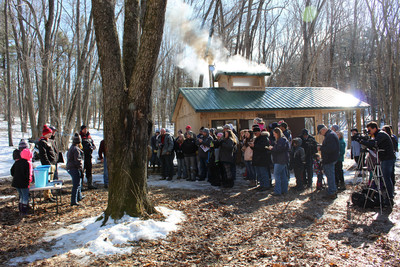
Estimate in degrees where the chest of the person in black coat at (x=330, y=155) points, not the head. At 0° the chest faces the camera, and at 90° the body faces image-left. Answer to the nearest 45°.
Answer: approximately 90°

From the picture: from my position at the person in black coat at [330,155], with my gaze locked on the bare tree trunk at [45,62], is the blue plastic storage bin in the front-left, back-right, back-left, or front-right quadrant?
front-left

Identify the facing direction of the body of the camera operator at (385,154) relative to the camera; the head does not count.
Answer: to the viewer's left

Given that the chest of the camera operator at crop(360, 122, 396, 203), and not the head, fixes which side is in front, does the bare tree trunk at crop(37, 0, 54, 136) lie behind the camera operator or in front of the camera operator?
in front

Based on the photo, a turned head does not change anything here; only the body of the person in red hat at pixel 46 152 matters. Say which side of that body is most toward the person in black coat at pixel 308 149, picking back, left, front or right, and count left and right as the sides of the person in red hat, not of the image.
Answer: front

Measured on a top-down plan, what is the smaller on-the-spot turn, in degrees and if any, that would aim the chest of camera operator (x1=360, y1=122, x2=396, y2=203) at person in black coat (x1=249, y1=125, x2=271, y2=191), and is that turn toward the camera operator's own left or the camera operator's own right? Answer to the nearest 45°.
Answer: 0° — they already face them

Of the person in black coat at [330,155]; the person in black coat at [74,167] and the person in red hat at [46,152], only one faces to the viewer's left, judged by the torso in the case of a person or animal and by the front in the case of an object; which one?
the person in black coat at [330,155]

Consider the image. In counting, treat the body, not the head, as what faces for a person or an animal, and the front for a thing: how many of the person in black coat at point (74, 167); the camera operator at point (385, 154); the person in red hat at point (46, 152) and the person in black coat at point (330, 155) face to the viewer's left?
2

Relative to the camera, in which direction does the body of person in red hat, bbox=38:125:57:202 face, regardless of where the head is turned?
to the viewer's right

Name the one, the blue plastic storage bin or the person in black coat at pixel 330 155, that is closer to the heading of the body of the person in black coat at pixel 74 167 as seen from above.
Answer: the person in black coat

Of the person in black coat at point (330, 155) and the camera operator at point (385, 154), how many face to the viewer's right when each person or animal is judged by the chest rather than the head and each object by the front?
0

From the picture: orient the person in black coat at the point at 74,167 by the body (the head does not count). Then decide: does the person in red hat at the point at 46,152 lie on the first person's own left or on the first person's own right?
on the first person's own left

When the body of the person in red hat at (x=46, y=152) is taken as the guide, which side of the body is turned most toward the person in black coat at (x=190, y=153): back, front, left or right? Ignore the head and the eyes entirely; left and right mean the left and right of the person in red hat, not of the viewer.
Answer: front
